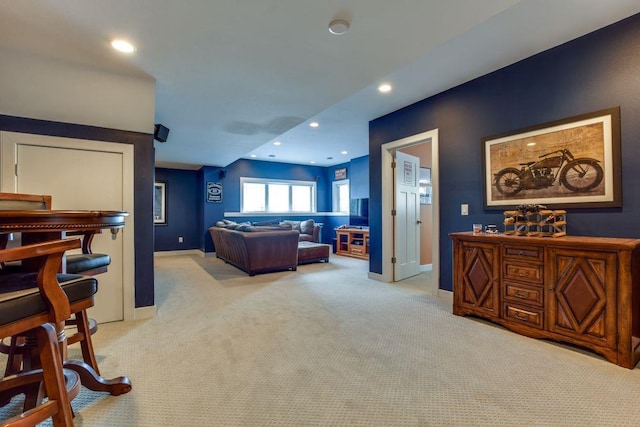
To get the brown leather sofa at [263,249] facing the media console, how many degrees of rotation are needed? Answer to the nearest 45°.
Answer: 0° — it already faces it

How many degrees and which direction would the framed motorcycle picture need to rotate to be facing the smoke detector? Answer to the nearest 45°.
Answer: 0° — it already faces it

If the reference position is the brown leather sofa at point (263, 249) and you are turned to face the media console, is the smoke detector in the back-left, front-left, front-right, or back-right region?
back-right

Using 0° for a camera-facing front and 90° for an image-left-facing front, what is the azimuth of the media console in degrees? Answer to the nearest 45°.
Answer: approximately 45°

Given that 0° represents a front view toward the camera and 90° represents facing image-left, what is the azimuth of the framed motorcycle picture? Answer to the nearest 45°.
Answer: approximately 45°

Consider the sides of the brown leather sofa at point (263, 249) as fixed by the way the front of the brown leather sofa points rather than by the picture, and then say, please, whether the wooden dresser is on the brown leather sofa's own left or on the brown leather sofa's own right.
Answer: on the brown leather sofa's own right

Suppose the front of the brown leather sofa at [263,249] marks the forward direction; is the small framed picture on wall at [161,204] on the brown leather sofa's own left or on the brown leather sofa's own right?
on the brown leather sofa's own left

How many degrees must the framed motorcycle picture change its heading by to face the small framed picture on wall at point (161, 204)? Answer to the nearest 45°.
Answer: approximately 45° to its right

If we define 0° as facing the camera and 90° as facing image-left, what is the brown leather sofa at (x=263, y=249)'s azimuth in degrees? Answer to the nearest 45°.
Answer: approximately 225°

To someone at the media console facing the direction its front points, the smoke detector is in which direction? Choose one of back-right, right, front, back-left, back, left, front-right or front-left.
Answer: front-left

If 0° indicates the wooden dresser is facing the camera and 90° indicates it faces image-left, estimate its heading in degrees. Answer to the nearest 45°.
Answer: approximately 45°

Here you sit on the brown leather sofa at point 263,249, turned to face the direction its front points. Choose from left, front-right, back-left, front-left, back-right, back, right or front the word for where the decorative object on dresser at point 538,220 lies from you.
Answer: right

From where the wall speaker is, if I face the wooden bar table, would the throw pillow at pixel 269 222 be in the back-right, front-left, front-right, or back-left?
back-left

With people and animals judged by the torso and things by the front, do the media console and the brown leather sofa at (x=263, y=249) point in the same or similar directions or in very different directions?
very different directions
